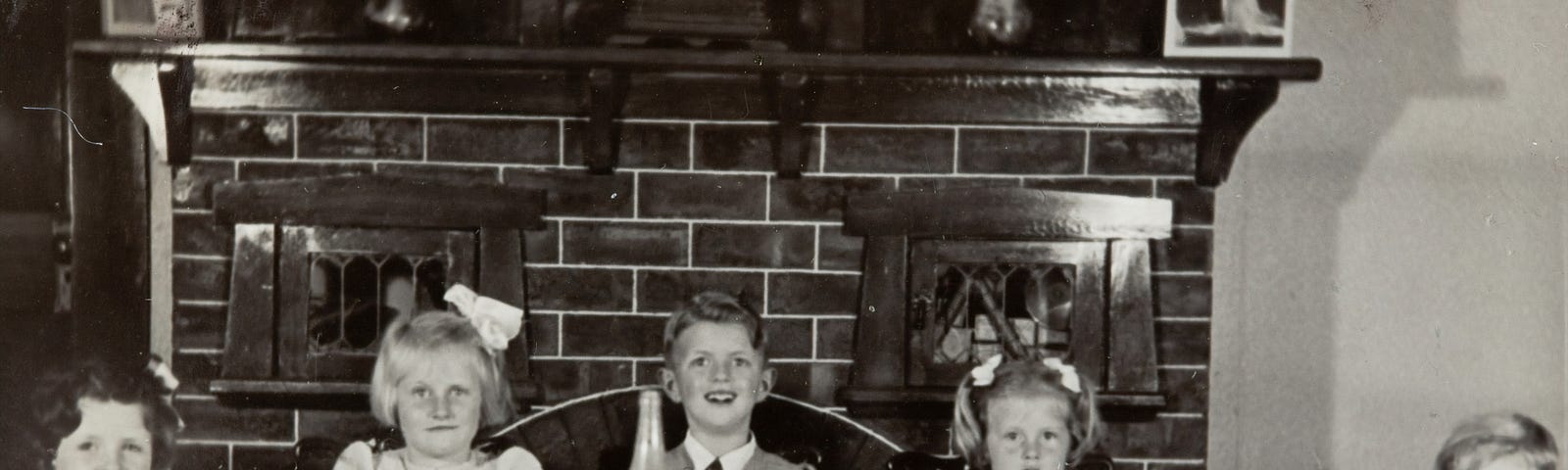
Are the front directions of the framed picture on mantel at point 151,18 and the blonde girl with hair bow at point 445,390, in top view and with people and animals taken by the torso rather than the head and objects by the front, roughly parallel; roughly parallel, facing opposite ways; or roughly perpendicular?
roughly parallel

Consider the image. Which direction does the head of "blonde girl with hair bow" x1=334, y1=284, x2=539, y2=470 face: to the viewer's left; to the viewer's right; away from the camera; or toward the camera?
toward the camera

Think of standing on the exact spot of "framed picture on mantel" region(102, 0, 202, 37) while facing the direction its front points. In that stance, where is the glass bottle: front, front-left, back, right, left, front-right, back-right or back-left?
front-left

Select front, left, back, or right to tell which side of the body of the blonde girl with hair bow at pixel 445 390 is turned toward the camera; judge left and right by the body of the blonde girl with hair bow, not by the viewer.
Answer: front

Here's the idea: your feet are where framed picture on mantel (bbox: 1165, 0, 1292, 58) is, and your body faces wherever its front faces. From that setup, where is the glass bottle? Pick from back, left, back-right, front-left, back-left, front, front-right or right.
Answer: front-right

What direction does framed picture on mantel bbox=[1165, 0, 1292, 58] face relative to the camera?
toward the camera

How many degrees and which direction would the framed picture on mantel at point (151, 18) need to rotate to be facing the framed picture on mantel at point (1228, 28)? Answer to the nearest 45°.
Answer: approximately 45° to its left

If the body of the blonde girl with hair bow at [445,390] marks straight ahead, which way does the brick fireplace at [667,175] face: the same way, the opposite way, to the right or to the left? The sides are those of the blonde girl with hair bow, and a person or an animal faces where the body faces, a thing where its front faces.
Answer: the same way
